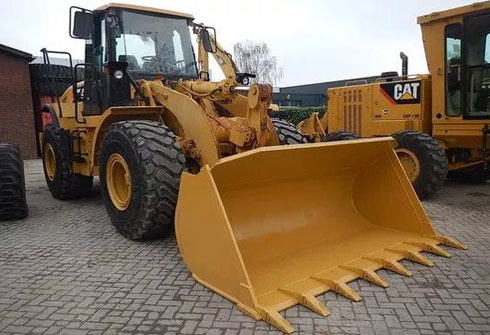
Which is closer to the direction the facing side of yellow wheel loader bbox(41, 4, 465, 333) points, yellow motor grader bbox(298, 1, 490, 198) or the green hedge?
the yellow motor grader

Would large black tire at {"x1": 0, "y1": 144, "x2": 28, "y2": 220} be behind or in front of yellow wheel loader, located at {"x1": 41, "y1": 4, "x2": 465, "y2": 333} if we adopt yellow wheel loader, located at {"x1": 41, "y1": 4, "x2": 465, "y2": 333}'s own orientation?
behind

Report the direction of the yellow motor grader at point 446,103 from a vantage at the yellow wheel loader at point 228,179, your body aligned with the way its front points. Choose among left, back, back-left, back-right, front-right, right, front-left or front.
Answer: left

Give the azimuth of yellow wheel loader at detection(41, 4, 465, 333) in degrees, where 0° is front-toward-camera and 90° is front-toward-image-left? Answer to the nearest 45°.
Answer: approximately 315°

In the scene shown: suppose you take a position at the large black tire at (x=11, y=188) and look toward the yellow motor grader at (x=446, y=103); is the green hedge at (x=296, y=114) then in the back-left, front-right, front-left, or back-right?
front-left

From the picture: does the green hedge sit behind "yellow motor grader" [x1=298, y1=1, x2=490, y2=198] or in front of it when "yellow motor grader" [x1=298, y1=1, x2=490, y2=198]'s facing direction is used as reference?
behind

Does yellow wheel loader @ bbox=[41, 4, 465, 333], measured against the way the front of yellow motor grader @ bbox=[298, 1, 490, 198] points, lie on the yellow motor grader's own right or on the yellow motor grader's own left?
on the yellow motor grader's own right

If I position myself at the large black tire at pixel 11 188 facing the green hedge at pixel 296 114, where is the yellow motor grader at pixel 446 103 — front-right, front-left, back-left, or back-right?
front-right

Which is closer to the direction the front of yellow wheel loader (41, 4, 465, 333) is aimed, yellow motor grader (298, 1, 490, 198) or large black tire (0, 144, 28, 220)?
the yellow motor grader

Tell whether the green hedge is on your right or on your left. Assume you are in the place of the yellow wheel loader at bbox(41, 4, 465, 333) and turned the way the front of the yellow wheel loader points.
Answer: on your left

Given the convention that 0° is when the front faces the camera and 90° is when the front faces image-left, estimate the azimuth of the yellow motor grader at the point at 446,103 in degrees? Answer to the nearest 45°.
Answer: approximately 315°

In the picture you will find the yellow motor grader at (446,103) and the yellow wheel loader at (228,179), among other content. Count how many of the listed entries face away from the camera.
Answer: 0
